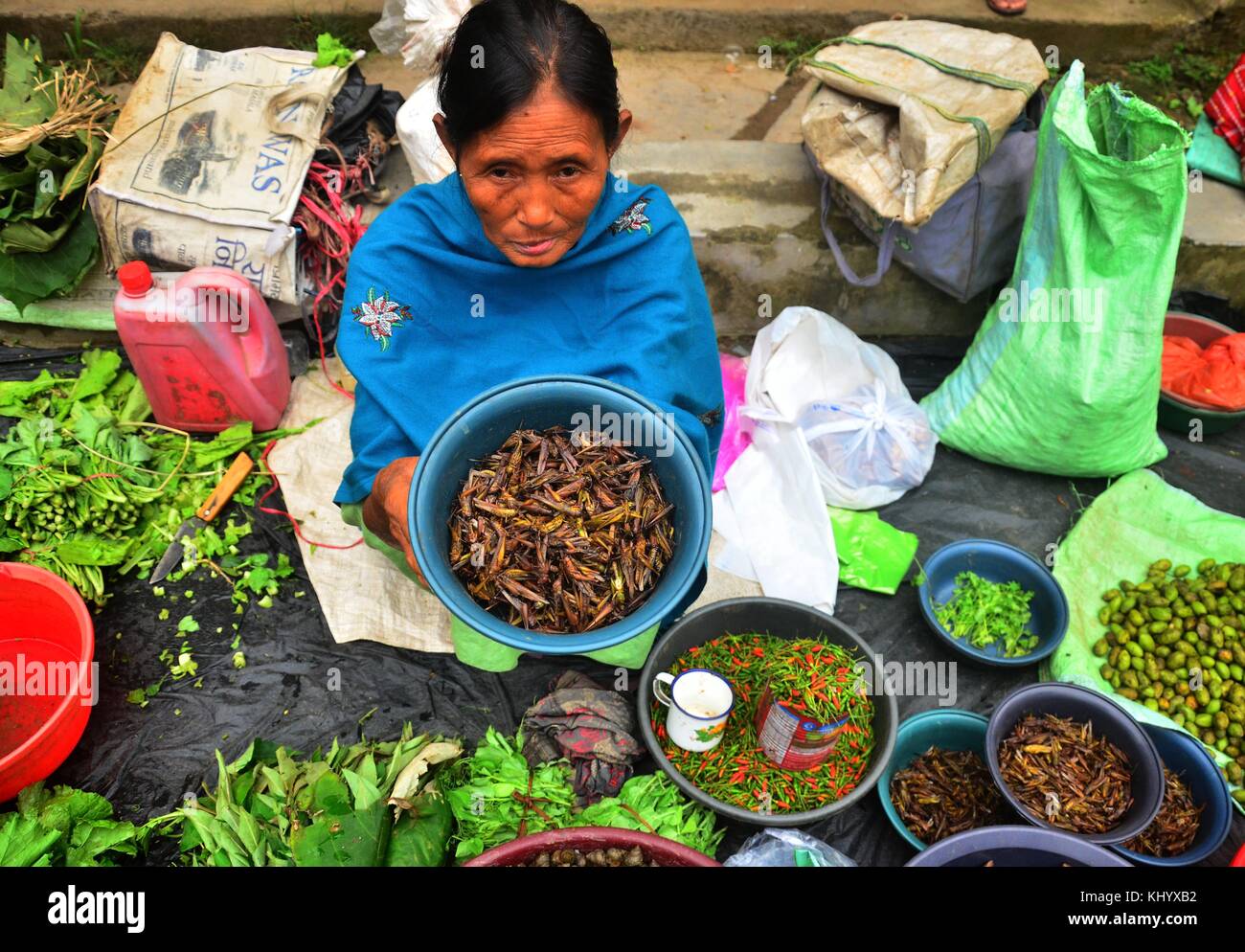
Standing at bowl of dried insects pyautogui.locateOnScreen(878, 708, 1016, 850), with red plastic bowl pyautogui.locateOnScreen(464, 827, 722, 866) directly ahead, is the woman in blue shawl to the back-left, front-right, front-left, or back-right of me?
front-right

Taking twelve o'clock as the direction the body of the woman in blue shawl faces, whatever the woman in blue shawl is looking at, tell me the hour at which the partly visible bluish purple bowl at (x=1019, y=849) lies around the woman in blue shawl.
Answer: The partly visible bluish purple bowl is roughly at 10 o'clock from the woman in blue shawl.

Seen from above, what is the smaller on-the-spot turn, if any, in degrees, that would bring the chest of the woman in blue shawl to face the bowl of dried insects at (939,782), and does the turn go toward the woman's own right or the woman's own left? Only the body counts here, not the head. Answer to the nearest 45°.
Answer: approximately 90° to the woman's own left

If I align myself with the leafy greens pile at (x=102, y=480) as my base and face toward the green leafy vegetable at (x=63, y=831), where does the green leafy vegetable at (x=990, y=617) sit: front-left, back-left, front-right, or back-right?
front-left

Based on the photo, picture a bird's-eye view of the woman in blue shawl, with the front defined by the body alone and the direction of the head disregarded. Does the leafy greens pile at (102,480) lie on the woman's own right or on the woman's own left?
on the woman's own right

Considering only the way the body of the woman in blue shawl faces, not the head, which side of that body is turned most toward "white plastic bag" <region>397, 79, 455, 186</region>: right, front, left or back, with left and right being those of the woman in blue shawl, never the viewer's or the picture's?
back

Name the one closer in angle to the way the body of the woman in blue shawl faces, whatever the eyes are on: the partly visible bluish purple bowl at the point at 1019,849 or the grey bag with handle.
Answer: the partly visible bluish purple bowl

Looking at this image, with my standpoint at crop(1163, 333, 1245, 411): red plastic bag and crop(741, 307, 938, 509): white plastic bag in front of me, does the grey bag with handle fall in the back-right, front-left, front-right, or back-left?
front-right

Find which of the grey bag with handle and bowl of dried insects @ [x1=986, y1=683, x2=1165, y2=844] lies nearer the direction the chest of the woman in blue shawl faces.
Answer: the bowl of dried insects

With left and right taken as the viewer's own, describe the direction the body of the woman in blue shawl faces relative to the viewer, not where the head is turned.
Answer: facing the viewer
